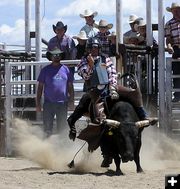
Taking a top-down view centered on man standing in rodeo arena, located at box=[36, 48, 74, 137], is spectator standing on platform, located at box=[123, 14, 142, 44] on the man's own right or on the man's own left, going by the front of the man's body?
on the man's own left

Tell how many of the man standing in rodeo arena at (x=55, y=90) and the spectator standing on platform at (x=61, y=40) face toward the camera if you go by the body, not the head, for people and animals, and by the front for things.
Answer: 2

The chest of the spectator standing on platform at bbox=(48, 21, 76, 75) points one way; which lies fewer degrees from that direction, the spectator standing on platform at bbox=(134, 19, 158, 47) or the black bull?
the black bull

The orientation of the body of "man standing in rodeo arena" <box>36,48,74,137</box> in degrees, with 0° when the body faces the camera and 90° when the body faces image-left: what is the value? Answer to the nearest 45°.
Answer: approximately 0°

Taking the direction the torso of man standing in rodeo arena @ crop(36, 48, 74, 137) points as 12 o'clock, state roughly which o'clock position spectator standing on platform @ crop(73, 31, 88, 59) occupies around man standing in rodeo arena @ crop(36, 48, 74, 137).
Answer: spectator standing on platform @ crop(73, 31, 88, 59) is roughly at 7 o'clock from man standing in rodeo arena @ crop(36, 48, 74, 137).
